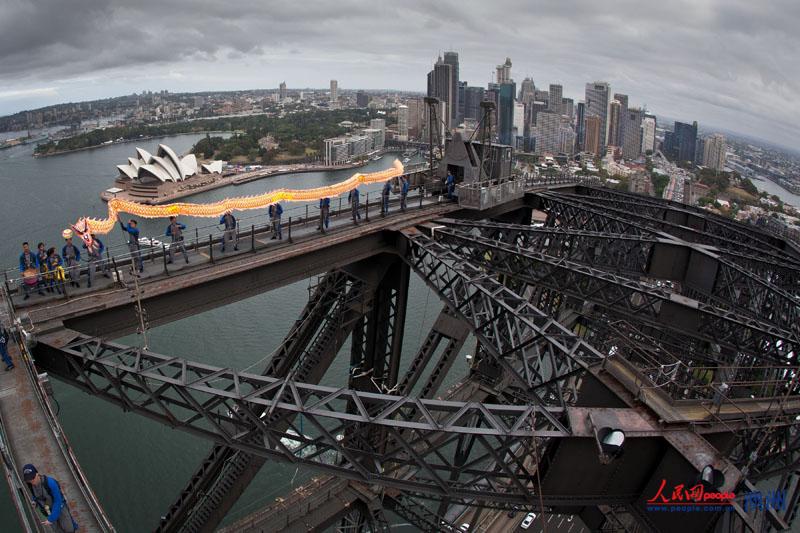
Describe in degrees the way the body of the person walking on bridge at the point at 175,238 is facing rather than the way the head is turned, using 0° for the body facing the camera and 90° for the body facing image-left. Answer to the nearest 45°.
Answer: approximately 45°

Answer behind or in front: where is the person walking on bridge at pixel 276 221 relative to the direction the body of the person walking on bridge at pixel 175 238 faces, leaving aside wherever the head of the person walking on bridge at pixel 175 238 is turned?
behind

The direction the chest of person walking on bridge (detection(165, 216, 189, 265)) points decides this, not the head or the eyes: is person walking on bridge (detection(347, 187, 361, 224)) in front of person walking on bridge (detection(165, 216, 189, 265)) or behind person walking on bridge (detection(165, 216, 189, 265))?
behind

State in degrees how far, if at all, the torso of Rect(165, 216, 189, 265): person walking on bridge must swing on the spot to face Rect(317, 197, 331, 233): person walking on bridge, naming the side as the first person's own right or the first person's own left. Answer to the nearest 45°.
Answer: approximately 135° to the first person's own left
